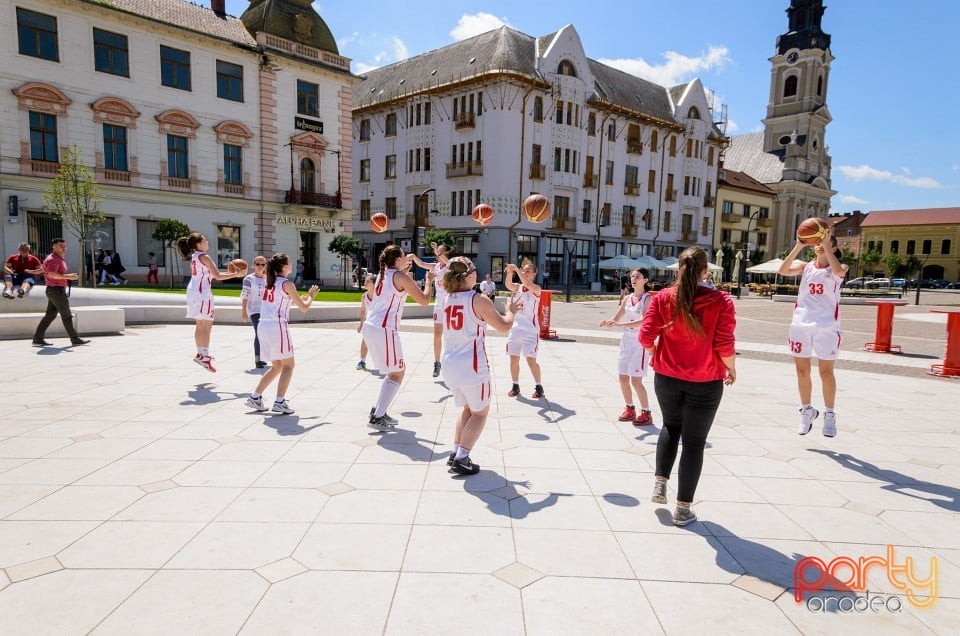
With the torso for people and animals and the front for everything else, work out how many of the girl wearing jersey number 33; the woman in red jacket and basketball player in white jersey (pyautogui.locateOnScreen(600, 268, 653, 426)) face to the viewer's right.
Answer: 0

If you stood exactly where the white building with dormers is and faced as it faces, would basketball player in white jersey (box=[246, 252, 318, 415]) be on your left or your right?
on your right

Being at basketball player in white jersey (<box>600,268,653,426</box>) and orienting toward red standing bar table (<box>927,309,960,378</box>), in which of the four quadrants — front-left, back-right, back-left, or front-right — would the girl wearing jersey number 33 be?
front-right

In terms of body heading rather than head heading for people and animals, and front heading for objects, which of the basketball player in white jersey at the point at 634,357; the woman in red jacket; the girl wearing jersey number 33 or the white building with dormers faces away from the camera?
the woman in red jacket

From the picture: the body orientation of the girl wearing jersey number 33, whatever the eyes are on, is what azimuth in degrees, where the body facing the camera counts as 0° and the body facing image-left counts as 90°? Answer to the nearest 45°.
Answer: approximately 45°

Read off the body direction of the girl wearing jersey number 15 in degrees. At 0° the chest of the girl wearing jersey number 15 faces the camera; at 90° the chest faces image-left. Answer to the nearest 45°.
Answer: approximately 225°

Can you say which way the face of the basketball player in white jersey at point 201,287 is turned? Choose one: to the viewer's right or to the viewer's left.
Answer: to the viewer's right

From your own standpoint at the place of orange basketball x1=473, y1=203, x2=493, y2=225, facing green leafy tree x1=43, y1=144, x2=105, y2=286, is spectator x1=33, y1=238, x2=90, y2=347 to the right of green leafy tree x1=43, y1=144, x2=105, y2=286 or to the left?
left

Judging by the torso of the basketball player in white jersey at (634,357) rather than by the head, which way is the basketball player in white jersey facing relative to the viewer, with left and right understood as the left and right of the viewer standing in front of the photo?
facing the viewer and to the left of the viewer

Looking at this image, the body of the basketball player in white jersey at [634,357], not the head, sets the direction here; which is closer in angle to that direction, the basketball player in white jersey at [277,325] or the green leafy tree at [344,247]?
the basketball player in white jersey

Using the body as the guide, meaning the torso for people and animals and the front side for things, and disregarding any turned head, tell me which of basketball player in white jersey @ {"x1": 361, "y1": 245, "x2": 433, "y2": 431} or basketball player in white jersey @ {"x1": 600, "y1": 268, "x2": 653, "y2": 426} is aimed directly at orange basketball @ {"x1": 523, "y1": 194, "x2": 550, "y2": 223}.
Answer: basketball player in white jersey @ {"x1": 361, "y1": 245, "x2": 433, "y2": 431}

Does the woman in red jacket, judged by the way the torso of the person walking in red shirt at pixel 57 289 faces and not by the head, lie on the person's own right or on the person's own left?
on the person's own right

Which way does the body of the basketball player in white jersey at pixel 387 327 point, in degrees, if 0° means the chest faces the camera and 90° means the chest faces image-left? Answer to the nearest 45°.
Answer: approximately 225°

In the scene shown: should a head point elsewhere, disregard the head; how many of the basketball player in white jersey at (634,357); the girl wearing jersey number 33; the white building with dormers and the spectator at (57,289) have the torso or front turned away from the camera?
0

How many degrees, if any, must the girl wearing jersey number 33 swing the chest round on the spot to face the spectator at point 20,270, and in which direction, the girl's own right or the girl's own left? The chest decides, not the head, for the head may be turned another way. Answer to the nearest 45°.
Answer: approximately 45° to the girl's own right

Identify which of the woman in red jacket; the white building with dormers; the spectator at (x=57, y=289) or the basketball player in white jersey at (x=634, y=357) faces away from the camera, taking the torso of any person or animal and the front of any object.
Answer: the woman in red jacket

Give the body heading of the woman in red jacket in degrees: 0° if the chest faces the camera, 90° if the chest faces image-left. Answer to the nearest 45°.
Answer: approximately 180°

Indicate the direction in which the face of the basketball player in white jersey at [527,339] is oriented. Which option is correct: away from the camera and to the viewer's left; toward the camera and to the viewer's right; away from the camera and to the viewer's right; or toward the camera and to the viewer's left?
toward the camera and to the viewer's left
